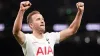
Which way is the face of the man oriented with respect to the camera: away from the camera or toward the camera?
toward the camera

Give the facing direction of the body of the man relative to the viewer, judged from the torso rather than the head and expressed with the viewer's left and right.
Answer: facing the viewer and to the right of the viewer
